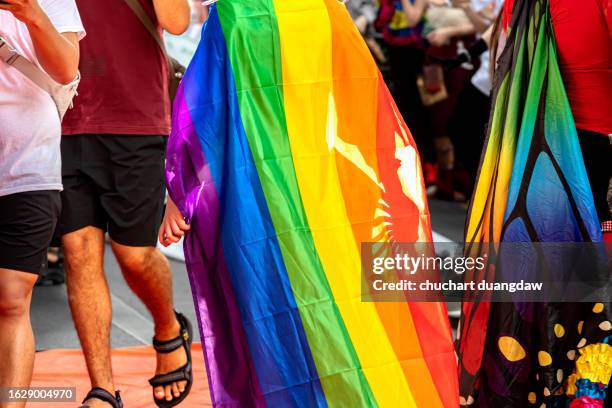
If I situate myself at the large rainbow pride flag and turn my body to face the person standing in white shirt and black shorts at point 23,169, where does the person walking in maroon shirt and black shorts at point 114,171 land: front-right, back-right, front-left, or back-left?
front-right

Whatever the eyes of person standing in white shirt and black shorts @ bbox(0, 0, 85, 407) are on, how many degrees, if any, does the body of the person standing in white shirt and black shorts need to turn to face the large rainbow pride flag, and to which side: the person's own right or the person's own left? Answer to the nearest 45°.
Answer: approximately 45° to the person's own left

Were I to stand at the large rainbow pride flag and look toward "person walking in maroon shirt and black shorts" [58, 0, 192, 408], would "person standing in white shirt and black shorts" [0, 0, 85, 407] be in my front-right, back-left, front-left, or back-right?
front-left
